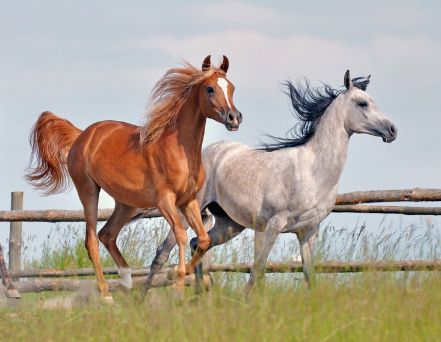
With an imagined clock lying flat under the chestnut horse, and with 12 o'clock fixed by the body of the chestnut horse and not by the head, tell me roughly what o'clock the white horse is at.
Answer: The white horse is roughly at 10 o'clock from the chestnut horse.

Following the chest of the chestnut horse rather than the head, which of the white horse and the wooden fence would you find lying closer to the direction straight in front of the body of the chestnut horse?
the white horse

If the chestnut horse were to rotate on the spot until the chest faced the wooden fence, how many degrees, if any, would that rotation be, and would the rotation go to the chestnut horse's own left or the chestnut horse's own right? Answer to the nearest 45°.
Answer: approximately 135° to the chestnut horse's own left

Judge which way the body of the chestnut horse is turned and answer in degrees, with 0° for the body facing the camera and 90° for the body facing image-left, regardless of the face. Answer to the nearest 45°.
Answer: approximately 315°
